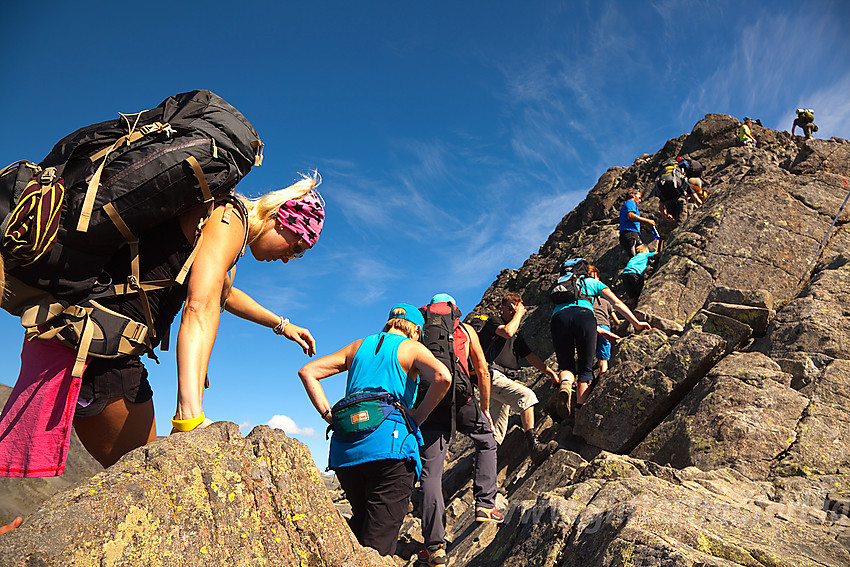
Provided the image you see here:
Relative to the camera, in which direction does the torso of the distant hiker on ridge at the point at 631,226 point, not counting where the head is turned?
to the viewer's right

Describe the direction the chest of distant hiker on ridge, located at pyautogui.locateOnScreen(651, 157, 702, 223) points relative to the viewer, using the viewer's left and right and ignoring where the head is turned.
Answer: facing away from the viewer and to the right of the viewer

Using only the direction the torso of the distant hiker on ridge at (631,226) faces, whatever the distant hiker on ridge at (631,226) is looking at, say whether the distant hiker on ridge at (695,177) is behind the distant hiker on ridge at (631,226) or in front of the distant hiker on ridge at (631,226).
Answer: in front

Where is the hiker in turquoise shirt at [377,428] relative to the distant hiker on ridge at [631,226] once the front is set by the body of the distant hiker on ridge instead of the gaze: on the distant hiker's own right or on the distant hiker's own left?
on the distant hiker's own right

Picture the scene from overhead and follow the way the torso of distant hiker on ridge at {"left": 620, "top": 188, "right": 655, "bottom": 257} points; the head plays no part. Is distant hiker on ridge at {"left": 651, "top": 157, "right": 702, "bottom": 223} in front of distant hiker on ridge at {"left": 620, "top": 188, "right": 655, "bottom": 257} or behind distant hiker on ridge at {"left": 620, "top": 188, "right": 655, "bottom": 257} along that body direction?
in front

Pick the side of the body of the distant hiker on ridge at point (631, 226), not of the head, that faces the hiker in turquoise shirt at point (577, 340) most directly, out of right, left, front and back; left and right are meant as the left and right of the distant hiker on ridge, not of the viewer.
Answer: right

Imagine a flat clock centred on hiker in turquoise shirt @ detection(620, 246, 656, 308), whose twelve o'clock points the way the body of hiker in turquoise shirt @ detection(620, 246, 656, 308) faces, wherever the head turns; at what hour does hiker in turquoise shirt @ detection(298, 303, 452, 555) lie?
hiker in turquoise shirt @ detection(298, 303, 452, 555) is roughly at 5 o'clock from hiker in turquoise shirt @ detection(620, 246, 656, 308).

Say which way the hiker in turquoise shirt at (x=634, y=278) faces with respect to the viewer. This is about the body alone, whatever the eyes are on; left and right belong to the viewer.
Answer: facing away from the viewer and to the right of the viewer
